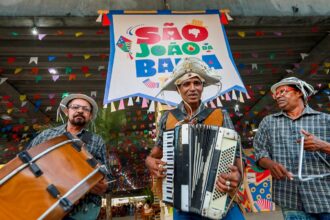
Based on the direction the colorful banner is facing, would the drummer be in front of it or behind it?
in front

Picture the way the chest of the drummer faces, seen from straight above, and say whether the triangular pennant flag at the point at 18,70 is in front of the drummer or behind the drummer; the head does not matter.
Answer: behind

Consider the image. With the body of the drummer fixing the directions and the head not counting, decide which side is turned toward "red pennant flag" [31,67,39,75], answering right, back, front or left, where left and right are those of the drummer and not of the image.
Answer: back

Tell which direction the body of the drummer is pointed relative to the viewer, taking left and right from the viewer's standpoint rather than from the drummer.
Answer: facing the viewer

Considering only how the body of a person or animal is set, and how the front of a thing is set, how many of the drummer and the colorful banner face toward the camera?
2

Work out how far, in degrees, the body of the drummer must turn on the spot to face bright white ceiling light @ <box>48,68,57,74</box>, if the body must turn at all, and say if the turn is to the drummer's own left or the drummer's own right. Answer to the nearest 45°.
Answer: approximately 180°

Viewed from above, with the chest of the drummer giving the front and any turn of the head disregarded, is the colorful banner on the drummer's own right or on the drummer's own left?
on the drummer's own left

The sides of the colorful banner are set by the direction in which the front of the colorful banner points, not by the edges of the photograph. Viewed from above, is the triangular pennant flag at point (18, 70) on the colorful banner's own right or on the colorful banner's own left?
on the colorful banner's own right

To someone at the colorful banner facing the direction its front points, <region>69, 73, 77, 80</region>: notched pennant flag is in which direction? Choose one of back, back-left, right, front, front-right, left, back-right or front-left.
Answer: back-right

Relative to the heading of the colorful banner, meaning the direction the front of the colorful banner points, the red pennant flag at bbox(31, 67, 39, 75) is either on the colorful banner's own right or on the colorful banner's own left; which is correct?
on the colorful banner's own right

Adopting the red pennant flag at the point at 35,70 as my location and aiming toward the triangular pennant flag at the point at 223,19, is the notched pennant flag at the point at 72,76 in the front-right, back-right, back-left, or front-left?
front-left

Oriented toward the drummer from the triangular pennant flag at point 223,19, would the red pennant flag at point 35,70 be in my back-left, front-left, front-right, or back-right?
front-right
